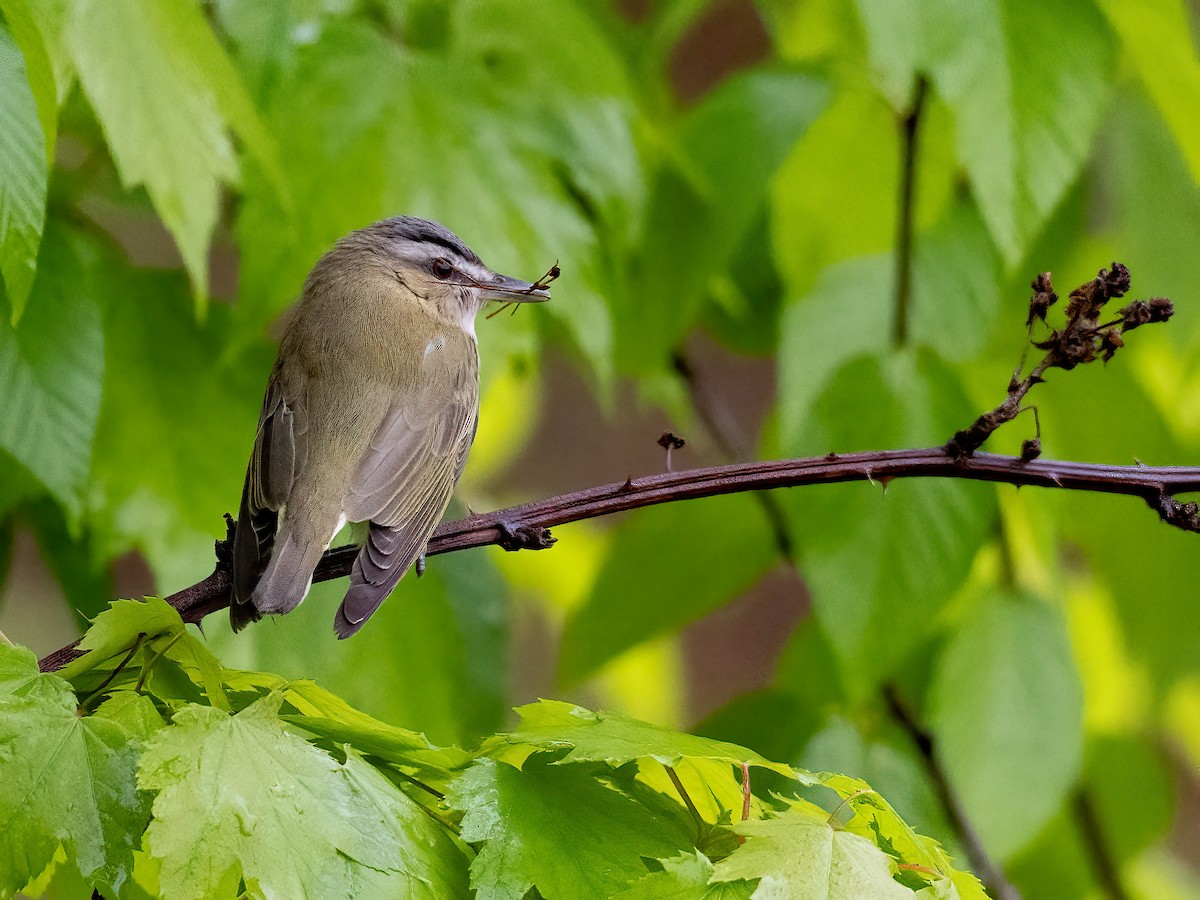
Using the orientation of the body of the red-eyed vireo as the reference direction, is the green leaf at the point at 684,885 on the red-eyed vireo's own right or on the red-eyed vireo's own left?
on the red-eyed vireo's own right

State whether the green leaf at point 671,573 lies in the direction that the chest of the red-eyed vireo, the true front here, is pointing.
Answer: yes

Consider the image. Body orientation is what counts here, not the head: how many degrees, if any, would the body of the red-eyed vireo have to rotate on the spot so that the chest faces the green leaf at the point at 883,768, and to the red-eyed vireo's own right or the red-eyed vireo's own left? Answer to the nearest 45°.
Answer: approximately 45° to the red-eyed vireo's own right

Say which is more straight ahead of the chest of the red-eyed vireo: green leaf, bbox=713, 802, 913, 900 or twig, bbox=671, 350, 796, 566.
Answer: the twig

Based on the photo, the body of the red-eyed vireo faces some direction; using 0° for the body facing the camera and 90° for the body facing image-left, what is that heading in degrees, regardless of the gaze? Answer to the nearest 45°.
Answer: approximately 225°
